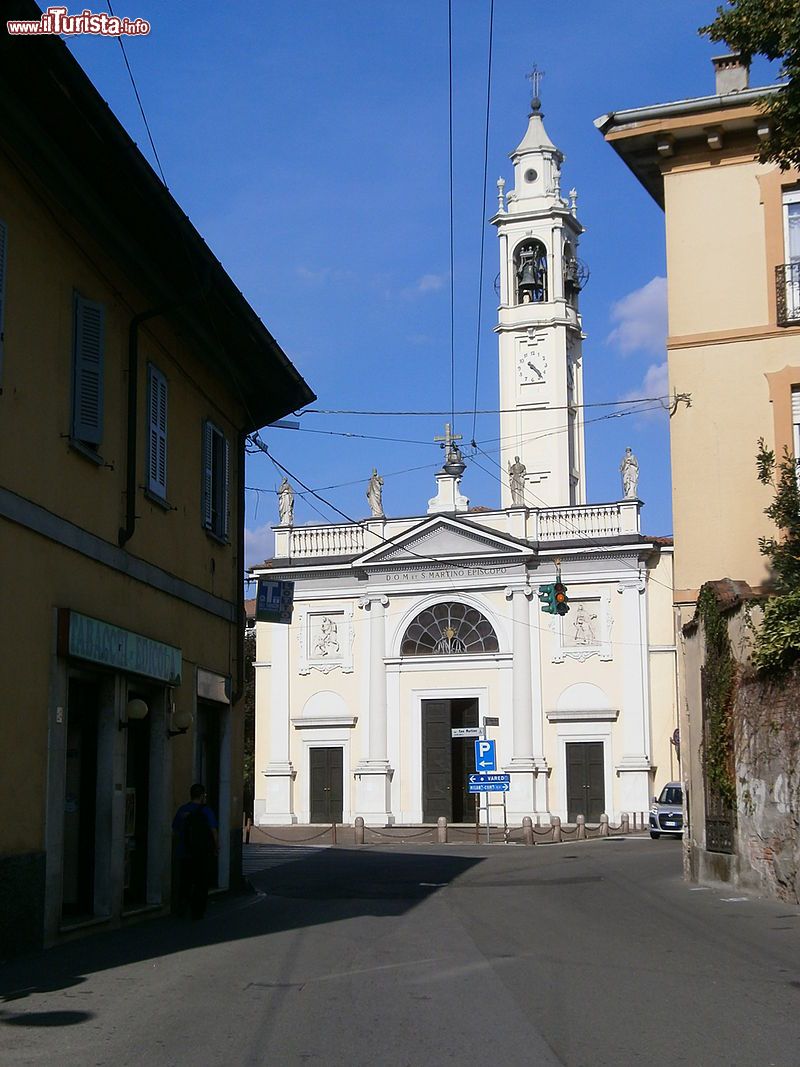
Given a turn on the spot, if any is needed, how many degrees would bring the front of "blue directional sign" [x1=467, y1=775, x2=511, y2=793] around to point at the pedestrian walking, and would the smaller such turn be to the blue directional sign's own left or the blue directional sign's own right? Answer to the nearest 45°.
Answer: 0° — it already faces them

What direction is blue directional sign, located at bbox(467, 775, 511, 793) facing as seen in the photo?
toward the camera

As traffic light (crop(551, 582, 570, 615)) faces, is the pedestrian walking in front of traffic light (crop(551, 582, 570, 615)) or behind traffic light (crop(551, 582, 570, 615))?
in front

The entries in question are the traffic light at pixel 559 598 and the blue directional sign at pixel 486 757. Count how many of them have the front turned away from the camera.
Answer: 0

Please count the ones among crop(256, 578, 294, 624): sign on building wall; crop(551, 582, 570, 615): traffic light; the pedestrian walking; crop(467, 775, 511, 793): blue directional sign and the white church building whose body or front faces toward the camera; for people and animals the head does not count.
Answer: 4

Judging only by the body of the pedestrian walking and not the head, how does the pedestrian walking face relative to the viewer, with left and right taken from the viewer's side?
facing away from the viewer

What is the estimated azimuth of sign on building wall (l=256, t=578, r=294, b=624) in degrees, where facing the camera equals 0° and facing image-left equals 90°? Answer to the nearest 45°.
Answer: approximately 0°

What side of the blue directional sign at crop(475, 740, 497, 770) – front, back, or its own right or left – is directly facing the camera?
front

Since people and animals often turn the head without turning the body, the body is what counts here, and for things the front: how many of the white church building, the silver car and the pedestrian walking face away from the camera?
1

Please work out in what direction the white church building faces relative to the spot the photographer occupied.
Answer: facing the viewer

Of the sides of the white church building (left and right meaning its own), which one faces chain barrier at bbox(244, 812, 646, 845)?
front
